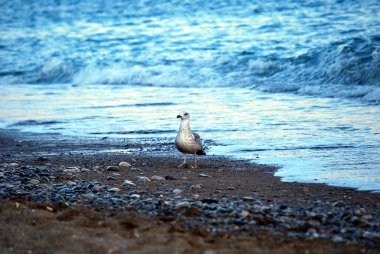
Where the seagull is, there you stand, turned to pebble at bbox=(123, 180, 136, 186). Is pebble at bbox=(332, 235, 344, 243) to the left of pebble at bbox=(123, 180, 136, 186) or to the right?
left

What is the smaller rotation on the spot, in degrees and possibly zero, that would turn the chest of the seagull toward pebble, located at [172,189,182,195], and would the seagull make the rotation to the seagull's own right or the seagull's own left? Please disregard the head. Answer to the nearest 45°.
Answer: approximately 45° to the seagull's own left

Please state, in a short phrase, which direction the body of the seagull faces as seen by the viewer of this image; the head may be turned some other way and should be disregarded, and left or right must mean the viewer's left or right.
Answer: facing the viewer and to the left of the viewer

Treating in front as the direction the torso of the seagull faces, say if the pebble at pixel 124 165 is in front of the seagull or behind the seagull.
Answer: in front

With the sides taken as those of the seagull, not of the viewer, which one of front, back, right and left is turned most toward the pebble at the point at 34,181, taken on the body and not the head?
front

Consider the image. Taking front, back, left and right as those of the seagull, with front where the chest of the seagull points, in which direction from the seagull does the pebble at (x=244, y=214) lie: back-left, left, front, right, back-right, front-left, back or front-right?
front-left

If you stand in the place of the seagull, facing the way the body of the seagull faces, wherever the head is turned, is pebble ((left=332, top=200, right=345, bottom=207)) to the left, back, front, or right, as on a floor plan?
left

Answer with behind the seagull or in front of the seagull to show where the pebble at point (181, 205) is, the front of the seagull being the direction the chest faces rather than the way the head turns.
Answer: in front

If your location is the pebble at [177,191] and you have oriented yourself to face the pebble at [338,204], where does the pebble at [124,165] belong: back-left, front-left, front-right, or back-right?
back-left
